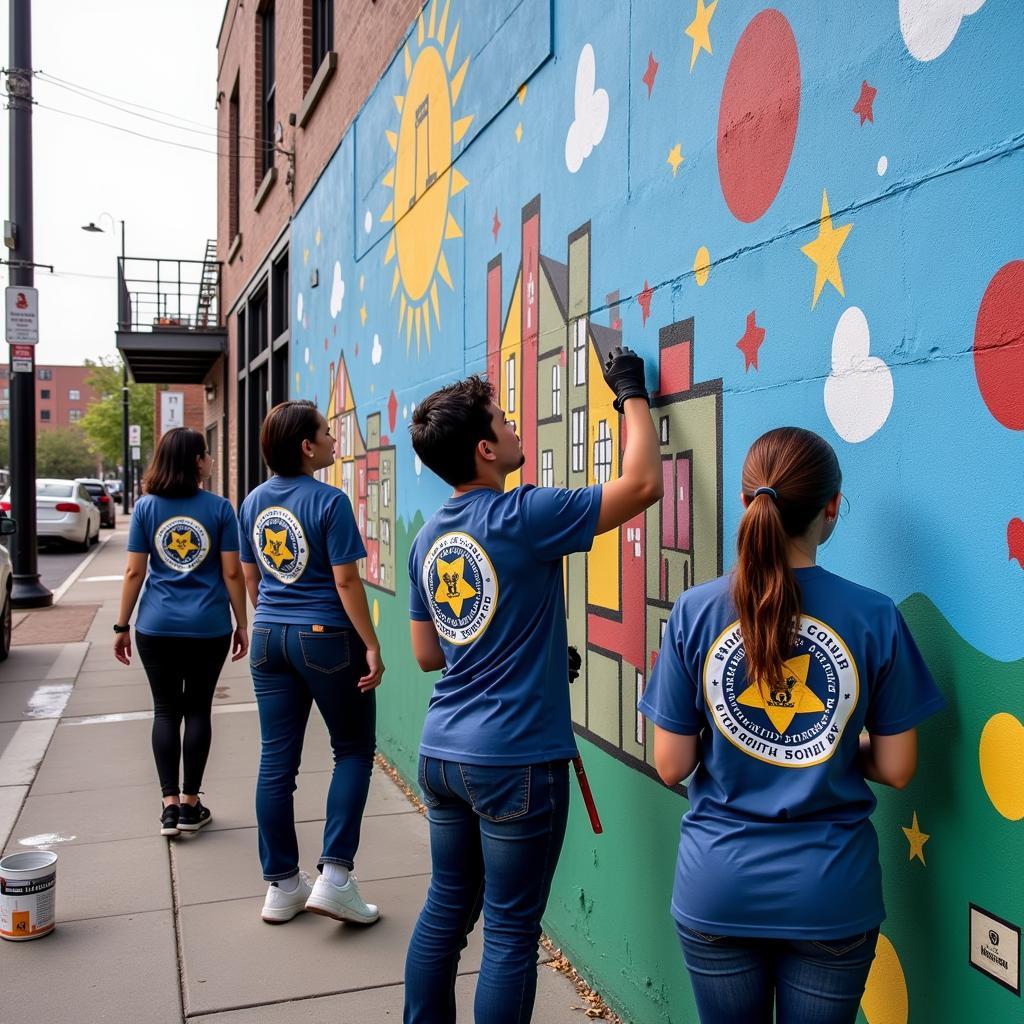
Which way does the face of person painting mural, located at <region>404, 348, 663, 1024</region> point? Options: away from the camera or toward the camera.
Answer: away from the camera

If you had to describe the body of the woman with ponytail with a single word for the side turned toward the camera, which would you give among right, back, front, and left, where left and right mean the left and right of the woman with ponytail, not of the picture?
back

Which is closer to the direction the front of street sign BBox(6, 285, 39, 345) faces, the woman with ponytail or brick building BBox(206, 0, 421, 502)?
the woman with ponytail

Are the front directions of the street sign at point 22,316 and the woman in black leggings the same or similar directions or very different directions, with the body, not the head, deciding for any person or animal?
very different directions

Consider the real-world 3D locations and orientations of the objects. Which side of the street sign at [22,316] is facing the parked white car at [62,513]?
back

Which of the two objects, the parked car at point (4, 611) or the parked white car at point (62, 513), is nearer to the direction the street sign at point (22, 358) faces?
the parked car

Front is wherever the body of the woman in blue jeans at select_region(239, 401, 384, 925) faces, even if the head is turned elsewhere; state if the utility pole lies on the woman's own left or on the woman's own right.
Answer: on the woman's own left

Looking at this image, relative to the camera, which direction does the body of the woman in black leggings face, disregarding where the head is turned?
away from the camera

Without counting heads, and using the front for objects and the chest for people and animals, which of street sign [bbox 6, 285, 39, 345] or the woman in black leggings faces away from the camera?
the woman in black leggings

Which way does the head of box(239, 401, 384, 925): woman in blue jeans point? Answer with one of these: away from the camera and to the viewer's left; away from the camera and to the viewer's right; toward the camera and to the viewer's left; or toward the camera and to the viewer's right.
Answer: away from the camera and to the viewer's right

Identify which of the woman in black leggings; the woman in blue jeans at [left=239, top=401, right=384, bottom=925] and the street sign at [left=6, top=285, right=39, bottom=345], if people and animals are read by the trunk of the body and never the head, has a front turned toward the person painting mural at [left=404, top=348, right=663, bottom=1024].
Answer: the street sign

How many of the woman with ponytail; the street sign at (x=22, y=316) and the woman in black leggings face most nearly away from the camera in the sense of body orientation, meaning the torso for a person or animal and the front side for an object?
2
